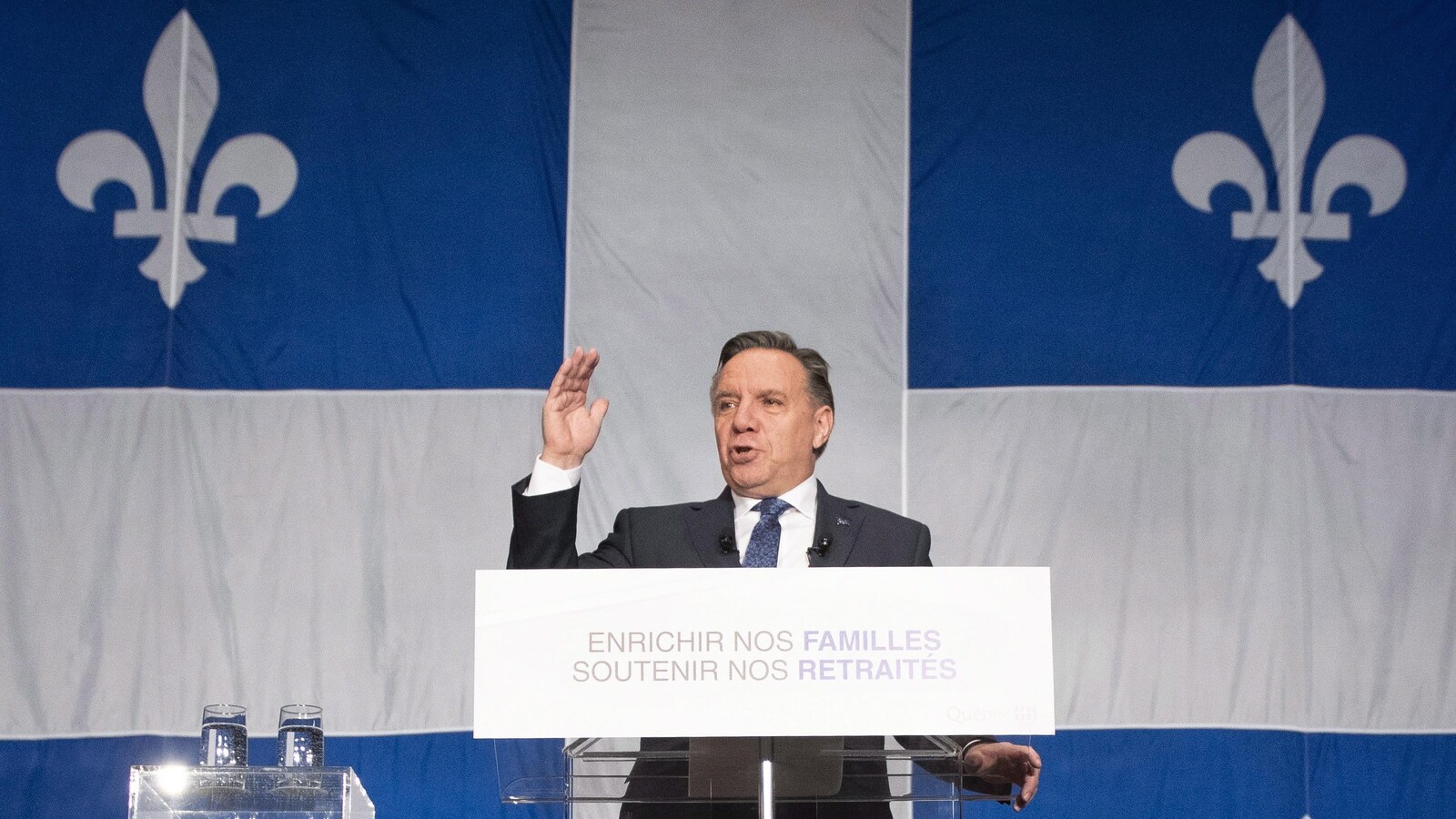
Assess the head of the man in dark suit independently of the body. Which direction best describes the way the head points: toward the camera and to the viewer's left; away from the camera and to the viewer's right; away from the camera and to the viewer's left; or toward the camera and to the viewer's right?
toward the camera and to the viewer's left

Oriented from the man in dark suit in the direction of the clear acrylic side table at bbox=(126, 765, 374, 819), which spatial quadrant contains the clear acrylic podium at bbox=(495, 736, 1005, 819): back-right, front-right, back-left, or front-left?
front-left

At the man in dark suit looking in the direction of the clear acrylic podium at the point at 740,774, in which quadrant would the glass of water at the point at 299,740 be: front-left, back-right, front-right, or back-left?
front-right

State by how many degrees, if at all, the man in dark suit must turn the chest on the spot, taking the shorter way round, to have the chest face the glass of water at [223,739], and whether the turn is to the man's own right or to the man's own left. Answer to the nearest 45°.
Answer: approximately 45° to the man's own right

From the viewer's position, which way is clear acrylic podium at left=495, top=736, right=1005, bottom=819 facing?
facing the viewer

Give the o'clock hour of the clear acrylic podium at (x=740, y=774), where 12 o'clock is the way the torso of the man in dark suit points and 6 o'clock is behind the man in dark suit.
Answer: The clear acrylic podium is roughly at 12 o'clock from the man in dark suit.

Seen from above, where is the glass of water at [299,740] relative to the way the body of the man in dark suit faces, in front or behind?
in front

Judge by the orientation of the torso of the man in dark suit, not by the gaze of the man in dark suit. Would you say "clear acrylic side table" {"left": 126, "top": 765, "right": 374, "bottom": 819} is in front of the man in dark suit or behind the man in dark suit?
in front

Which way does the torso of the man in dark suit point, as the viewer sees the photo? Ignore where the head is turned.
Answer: toward the camera

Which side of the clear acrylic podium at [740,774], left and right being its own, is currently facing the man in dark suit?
back
